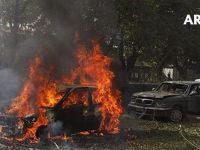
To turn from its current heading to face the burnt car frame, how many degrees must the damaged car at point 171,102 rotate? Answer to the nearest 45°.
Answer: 0° — it already faces it

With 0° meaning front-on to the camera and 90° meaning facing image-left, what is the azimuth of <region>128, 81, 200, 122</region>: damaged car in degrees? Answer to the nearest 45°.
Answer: approximately 45°
